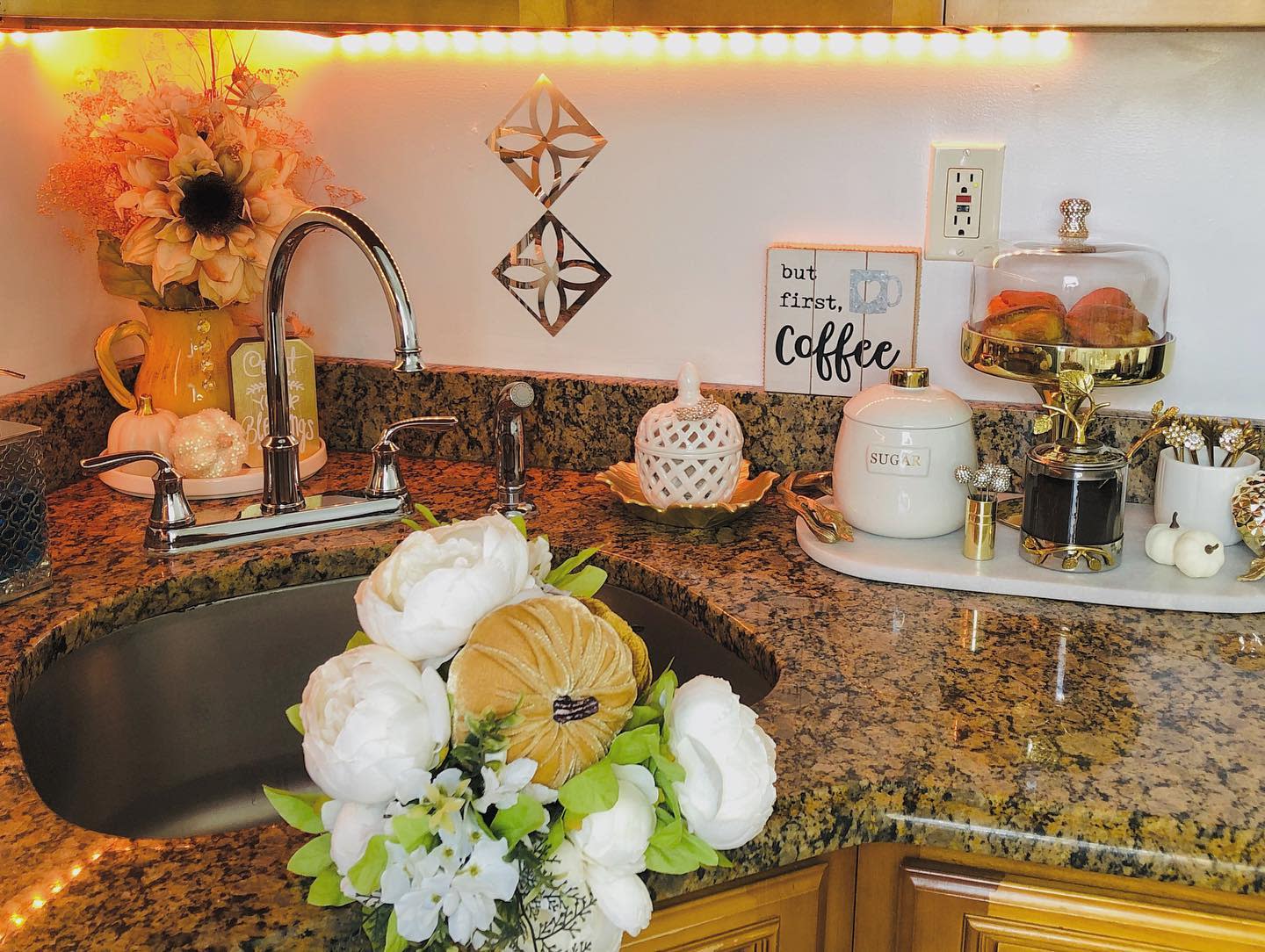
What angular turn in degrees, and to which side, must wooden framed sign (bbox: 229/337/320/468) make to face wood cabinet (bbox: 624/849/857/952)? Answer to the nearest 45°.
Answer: approximately 45° to its left

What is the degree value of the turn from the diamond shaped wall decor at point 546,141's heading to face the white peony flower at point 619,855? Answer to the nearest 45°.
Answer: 0° — it already faces it

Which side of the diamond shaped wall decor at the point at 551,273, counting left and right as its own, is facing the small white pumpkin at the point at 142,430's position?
right

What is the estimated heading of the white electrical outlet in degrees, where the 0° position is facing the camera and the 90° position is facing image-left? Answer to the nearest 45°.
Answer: approximately 0°
